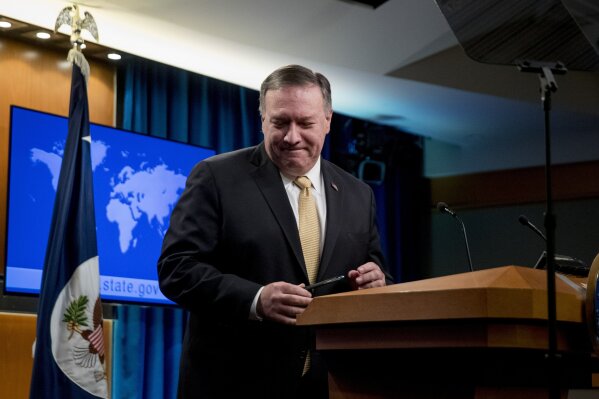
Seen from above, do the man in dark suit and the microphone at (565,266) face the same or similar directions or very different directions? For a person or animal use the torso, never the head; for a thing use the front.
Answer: very different directions

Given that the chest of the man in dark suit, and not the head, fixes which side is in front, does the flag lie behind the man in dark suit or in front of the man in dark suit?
behind

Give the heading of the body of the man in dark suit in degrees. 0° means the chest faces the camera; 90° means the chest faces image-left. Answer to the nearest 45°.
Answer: approximately 315°

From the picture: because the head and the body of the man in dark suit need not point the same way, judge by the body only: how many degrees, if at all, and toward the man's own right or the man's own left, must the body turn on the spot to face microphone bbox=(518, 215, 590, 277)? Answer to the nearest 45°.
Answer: approximately 45° to the man's own left

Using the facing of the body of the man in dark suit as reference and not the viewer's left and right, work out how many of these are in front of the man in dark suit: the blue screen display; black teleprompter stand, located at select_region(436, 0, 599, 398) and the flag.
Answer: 1

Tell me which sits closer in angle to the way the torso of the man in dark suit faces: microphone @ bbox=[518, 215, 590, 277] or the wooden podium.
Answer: the wooden podium

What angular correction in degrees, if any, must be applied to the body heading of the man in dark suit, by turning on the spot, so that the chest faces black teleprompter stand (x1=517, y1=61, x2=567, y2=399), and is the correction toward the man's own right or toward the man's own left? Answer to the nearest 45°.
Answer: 0° — they already face it

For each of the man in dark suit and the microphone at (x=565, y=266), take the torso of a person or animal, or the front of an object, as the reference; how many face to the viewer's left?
1

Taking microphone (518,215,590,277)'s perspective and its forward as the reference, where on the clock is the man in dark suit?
The man in dark suit is roughly at 11 o'clock from the microphone.

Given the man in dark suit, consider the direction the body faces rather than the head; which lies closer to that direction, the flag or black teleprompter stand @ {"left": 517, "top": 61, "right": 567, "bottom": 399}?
the black teleprompter stand
